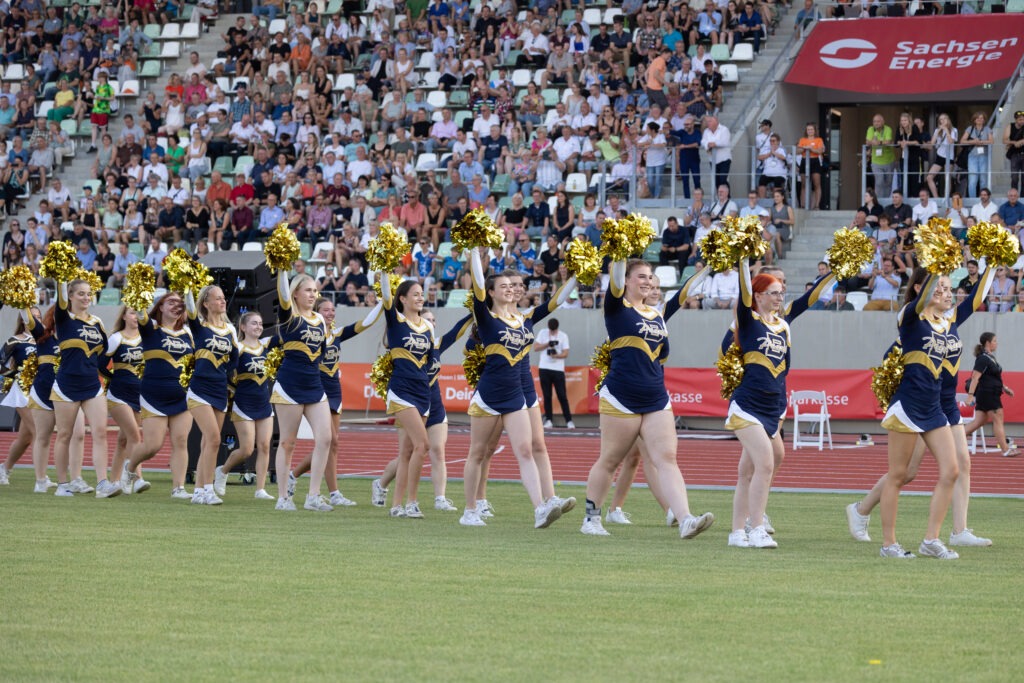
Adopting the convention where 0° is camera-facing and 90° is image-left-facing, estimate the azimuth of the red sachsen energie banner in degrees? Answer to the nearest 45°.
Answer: approximately 0°

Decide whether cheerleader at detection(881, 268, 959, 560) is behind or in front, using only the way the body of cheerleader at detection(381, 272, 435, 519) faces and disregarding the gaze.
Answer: in front

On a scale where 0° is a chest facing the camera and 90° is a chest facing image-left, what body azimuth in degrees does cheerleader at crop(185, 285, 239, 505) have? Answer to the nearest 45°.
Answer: approximately 315°

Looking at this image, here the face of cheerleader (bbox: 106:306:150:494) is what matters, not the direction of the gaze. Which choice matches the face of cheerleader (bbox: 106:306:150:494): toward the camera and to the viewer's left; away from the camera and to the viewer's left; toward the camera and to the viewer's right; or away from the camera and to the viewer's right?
toward the camera and to the viewer's right

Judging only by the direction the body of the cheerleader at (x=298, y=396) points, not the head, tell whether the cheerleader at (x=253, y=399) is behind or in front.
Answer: behind

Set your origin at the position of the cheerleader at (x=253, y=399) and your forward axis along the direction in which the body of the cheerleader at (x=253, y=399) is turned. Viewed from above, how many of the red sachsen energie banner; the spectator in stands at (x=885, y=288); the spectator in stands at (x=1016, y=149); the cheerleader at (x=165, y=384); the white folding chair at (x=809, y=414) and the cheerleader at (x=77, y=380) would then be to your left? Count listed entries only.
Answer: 4

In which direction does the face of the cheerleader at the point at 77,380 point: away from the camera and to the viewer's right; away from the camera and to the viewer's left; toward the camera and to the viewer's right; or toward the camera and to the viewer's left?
toward the camera and to the viewer's right

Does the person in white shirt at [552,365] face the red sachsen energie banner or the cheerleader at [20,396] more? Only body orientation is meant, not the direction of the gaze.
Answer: the cheerleader

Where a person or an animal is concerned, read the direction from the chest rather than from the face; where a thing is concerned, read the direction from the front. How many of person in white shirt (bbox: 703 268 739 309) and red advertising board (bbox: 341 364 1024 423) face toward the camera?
2

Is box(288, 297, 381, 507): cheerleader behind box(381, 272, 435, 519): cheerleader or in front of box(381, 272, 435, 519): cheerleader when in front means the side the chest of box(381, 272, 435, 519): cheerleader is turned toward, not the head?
behind

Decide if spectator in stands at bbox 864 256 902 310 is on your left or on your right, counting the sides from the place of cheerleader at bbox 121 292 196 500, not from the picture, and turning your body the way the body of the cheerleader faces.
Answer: on your left
